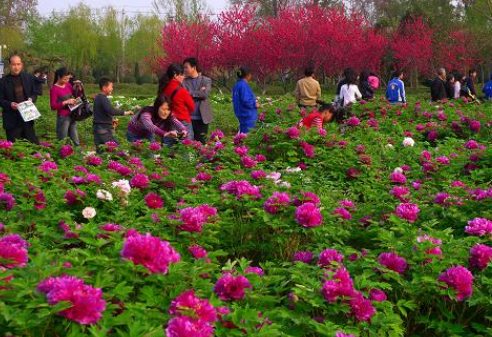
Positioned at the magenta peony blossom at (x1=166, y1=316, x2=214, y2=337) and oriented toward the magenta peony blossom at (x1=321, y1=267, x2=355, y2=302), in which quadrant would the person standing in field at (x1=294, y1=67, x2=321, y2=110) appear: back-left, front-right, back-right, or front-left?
front-left

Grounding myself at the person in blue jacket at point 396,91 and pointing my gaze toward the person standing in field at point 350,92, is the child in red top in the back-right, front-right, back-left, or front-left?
front-left

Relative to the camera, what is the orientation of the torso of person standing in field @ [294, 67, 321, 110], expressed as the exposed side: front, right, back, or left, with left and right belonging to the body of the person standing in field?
back

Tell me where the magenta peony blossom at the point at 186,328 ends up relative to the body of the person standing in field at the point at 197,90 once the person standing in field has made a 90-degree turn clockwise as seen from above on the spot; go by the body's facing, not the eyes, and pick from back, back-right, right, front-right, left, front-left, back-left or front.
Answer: back-left

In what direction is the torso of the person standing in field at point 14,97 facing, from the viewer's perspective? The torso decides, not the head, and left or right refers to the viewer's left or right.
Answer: facing the viewer

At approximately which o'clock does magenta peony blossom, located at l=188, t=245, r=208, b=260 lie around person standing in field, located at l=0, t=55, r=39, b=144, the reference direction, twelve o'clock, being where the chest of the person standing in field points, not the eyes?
The magenta peony blossom is roughly at 12 o'clock from the person standing in field.

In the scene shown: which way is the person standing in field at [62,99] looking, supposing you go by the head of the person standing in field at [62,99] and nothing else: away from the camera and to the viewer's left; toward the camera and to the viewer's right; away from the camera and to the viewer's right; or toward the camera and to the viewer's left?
toward the camera and to the viewer's right

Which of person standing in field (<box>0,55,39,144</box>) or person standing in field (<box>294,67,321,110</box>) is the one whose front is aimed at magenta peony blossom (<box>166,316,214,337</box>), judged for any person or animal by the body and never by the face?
person standing in field (<box>0,55,39,144</box>)

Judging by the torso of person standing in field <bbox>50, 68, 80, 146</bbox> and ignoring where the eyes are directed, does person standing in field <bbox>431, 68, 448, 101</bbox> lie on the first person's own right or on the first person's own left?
on the first person's own left

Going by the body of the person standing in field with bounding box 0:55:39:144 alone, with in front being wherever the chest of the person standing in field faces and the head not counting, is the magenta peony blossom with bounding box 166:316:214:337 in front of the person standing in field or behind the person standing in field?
in front

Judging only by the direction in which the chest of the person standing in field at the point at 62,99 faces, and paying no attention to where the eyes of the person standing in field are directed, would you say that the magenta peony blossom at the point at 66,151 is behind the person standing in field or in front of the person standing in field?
in front
